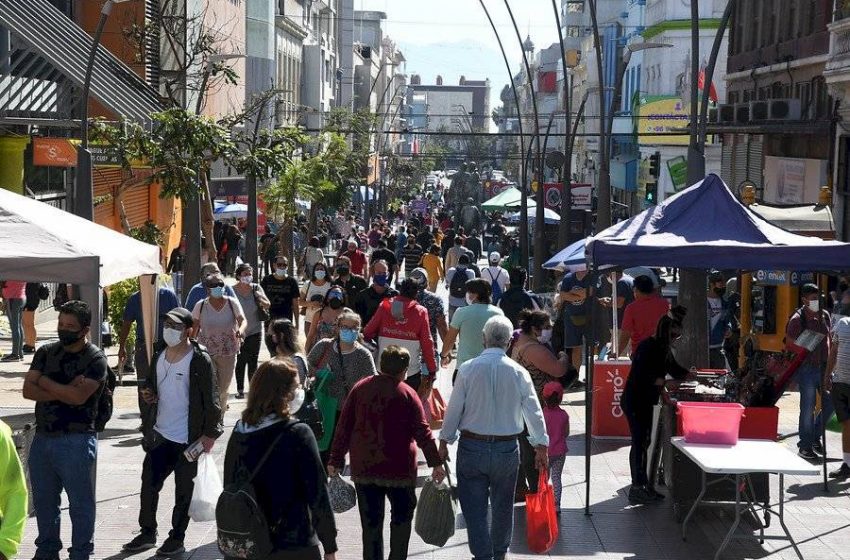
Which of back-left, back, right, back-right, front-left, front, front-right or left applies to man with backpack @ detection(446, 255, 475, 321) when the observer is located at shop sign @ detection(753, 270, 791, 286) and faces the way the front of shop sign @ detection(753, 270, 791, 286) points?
right

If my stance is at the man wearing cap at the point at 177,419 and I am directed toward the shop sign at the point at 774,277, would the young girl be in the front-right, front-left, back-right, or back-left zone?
front-right

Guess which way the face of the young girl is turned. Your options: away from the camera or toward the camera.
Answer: away from the camera

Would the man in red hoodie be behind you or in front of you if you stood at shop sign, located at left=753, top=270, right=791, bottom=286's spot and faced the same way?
in front

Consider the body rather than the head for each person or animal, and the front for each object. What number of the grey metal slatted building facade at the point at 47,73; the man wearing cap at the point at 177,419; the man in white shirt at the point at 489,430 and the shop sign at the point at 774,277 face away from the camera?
1

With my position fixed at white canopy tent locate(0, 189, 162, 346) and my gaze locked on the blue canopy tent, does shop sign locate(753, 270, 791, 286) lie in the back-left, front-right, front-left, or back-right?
front-left

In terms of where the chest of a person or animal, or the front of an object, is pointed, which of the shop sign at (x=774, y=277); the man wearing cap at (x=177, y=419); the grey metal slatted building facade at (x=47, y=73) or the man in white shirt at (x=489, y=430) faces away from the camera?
the man in white shirt

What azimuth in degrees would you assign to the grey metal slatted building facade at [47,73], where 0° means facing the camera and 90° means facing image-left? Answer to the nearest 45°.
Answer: approximately 315°

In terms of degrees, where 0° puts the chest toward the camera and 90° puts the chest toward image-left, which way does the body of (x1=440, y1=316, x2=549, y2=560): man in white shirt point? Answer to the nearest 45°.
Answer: approximately 180°

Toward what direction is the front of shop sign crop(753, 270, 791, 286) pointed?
toward the camera

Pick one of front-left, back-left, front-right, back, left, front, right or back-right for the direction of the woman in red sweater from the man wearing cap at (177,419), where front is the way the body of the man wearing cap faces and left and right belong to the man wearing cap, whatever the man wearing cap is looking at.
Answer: left

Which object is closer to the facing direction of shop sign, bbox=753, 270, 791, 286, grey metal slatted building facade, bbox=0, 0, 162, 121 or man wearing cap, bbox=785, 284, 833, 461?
the man wearing cap

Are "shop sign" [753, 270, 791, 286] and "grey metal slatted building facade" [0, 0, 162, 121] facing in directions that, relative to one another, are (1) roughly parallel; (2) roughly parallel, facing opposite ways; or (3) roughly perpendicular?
roughly perpendicular

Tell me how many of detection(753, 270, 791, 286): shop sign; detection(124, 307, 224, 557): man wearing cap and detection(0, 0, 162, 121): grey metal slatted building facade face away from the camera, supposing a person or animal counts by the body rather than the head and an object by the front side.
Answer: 0

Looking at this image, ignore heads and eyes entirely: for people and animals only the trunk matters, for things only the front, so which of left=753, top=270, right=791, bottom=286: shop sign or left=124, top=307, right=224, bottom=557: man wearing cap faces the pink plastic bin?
the shop sign

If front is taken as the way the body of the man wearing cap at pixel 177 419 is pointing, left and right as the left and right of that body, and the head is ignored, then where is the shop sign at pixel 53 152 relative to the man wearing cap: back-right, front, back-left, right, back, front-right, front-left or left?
back-right
